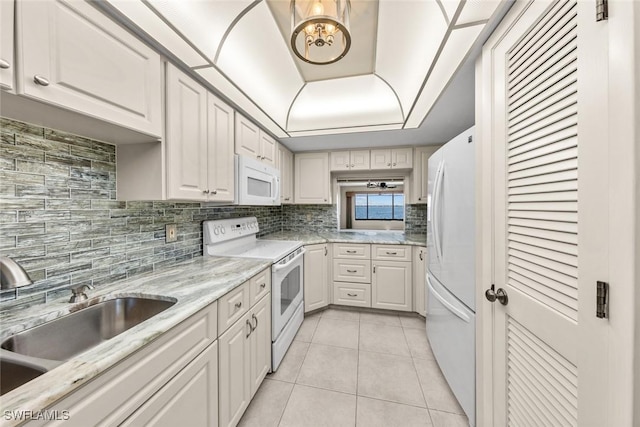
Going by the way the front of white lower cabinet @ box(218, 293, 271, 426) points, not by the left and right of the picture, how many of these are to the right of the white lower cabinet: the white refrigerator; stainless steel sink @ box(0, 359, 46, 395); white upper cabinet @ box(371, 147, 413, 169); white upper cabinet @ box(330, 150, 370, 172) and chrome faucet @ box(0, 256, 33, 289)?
2

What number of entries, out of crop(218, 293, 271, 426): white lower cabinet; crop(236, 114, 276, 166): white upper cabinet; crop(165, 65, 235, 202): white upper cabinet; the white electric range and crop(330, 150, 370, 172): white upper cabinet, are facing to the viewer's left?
0

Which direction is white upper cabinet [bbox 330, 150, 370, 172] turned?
toward the camera

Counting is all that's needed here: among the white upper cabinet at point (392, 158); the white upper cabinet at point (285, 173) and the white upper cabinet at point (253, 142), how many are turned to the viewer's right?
2

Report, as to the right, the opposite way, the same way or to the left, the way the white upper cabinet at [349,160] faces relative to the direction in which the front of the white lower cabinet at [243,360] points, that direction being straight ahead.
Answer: to the right

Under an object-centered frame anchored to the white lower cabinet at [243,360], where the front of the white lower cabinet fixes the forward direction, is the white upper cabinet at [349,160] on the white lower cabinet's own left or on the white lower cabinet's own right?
on the white lower cabinet's own left

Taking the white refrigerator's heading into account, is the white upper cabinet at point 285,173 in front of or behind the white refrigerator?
in front

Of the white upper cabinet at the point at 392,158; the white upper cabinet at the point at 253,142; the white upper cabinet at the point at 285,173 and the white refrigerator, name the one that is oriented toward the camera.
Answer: the white upper cabinet at the point at 392,158

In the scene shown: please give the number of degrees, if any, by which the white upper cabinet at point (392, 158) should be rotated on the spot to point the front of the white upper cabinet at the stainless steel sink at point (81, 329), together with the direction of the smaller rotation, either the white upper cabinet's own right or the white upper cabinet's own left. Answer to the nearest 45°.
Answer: approximately 45° to the white upper cabinet's own right

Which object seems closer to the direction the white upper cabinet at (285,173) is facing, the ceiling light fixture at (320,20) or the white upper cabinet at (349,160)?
the white upper cabinet

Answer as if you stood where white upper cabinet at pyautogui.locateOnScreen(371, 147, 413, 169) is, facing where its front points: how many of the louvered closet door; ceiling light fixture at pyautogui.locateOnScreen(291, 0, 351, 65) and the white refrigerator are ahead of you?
3

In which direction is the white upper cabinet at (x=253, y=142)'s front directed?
to the viewer's right

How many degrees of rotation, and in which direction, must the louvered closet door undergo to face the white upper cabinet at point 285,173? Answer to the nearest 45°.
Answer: approximately 45° to its right

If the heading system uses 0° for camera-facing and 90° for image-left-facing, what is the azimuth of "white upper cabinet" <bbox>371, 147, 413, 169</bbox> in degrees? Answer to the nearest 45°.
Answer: approximately 0°

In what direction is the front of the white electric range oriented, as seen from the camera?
facing the viewer and to the right of the viewer

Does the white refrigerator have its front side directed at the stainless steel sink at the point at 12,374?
no

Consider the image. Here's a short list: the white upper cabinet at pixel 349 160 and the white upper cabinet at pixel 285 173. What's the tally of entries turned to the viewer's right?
1

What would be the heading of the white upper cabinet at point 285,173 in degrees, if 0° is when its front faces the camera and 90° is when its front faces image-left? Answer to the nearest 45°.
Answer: approximately 270°

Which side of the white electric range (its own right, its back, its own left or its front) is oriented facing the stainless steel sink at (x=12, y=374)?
right

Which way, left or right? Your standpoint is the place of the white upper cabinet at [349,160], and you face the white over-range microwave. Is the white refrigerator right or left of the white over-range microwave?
left
